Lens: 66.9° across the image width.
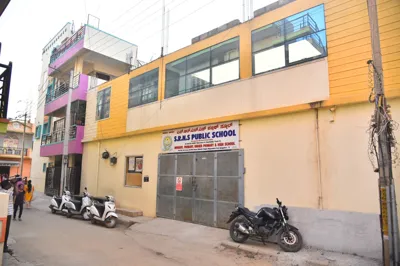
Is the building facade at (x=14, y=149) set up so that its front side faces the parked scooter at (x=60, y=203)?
yes

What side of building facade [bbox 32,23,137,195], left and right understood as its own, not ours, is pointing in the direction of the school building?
left

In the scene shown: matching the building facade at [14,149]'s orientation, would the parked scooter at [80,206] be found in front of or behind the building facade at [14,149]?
in front

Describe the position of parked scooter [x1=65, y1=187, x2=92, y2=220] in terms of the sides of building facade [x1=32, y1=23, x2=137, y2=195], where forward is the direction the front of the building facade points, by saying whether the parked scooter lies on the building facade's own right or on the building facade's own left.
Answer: on the building facade's own left

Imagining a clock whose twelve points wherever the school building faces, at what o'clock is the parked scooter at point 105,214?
The parked scooter is roughly at 2 o'clock from the school building.

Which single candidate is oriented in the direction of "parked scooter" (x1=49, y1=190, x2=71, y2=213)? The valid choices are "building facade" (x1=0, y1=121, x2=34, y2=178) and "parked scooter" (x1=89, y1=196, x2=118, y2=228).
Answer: the building facade

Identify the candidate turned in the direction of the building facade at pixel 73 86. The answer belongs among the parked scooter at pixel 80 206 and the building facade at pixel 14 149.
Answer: the building facade at pixel 14 149

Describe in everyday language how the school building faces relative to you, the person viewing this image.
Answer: facing the viewer and to the left of the viewer
